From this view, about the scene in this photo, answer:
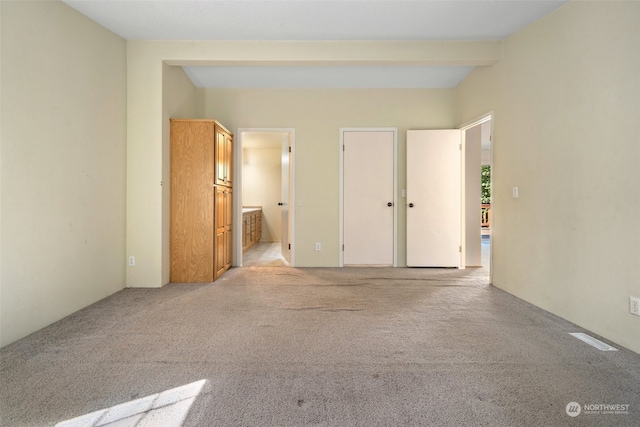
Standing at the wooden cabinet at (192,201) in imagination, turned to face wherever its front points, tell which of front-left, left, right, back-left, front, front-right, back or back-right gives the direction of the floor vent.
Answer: front-right

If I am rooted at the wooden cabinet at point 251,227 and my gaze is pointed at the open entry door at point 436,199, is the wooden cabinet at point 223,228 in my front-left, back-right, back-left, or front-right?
front-right

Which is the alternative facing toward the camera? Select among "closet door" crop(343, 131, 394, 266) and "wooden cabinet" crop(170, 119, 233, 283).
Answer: the closet door

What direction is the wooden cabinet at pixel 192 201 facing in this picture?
to the viewer's right

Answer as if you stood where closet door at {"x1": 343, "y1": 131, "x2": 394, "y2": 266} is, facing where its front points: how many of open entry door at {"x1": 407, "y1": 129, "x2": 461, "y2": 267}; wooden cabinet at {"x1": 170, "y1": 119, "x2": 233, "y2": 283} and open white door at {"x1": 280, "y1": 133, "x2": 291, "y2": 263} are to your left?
1

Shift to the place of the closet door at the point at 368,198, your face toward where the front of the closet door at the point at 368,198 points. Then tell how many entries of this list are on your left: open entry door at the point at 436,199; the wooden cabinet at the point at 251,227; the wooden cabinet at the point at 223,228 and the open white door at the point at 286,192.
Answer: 1

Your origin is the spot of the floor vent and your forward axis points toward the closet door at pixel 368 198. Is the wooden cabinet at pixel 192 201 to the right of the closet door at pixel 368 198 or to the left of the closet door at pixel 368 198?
left

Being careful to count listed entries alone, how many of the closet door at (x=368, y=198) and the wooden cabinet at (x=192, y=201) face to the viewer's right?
1

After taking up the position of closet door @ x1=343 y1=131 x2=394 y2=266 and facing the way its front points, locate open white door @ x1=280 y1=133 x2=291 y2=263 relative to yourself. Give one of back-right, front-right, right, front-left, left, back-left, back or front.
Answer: right

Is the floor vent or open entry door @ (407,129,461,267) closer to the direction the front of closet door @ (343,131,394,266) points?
the floor vent

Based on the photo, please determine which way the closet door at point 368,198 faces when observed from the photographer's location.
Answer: facing the viewer

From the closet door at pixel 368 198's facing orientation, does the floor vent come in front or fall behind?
in front

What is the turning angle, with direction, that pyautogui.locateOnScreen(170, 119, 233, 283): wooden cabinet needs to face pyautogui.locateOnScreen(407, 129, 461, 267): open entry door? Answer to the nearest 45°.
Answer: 0° — it already faces it

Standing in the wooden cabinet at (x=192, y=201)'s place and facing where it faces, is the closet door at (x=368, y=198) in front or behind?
in front

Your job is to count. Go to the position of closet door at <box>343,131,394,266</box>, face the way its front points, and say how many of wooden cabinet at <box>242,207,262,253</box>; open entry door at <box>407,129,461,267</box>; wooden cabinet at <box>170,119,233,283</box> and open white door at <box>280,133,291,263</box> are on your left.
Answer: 1

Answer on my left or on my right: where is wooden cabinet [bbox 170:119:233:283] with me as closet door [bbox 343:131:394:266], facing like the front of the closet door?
on my right

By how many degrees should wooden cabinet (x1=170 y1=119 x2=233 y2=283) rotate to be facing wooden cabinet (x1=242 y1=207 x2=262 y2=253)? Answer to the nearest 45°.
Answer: approximately 90° to its left
